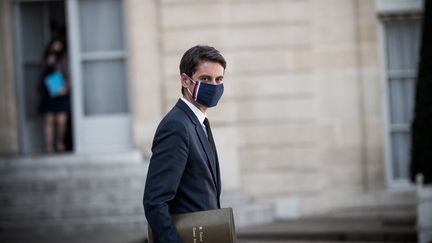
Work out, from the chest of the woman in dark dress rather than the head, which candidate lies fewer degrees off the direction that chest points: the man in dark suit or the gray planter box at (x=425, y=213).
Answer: the man in dark suit

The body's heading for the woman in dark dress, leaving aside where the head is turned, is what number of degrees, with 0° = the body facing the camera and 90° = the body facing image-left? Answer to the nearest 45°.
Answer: approximately 0°

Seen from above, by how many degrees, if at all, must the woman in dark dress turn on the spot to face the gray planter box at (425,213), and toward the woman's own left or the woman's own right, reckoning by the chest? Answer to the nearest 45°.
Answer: approximately 45° to the woman's own left

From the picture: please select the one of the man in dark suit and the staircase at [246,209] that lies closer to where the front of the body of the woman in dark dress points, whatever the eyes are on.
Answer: the man in dark suit

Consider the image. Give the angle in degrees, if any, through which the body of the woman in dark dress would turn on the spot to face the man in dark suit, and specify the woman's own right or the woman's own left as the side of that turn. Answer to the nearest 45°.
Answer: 0° — they already face them
